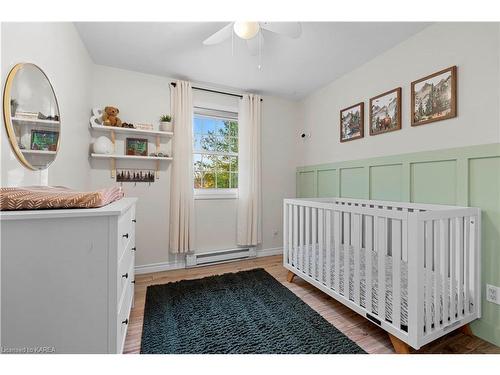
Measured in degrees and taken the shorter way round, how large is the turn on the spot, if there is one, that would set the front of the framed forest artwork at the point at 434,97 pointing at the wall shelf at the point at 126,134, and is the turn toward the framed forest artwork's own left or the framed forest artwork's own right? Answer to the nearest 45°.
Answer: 0° — it already faces it

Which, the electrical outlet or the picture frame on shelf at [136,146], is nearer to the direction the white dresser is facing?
the electrical outlet

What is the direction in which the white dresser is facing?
to the viewer's right

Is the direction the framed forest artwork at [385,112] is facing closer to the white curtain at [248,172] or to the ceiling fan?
the ceiling fan

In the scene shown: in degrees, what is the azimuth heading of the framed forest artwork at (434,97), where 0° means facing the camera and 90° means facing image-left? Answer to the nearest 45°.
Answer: approximately 45°

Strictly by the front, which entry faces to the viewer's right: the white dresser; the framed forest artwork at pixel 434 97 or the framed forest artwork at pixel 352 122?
the white dresser

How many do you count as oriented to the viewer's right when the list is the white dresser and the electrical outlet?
1

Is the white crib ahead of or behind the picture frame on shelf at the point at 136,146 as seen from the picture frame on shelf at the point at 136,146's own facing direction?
ahead

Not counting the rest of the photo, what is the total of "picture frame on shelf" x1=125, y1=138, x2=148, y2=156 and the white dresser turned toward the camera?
1
